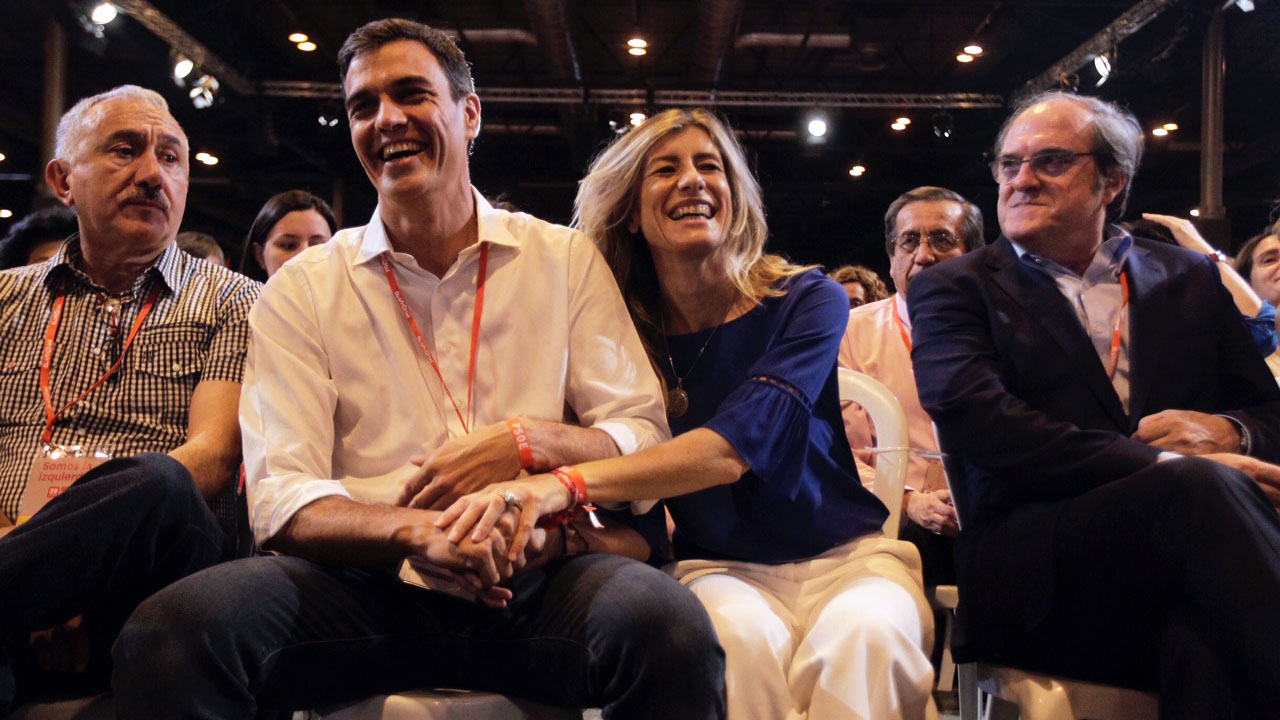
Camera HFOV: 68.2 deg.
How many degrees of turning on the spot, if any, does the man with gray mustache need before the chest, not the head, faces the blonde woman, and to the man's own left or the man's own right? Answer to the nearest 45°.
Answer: approximately 45° to the man's own left

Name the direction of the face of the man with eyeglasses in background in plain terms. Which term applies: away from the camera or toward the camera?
toward the camera

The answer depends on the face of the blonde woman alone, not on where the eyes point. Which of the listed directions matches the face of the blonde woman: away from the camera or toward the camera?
toward the camera

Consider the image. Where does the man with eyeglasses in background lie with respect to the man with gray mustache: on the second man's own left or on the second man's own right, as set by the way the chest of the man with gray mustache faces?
on the second man's own left

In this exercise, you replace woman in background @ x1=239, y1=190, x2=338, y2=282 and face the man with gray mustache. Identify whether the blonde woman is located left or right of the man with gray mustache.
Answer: left

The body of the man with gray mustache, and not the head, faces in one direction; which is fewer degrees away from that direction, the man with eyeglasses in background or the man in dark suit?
the man in dark suit

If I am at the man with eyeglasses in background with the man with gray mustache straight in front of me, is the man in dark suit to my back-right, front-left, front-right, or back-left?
front-left

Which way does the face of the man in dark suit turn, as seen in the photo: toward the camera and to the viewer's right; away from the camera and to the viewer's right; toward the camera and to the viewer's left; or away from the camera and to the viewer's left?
toward the camera and to the viewer's left

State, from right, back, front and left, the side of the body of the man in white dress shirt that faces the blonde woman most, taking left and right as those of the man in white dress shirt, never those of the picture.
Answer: left

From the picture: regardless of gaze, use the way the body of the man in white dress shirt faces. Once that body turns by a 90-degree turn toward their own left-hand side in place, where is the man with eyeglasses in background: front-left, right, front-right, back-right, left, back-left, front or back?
front-left

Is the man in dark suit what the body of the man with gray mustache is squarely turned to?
no

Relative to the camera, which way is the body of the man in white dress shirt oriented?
toward the camera

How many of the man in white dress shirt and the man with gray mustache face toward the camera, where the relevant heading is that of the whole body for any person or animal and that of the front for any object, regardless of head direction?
2

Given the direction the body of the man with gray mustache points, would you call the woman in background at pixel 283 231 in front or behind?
behind

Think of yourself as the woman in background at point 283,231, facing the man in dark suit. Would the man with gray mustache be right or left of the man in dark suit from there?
right

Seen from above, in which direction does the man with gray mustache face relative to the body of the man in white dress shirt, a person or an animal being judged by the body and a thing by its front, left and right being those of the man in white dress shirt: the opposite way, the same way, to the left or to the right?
the same way

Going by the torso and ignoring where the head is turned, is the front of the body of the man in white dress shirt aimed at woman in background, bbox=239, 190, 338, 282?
no
